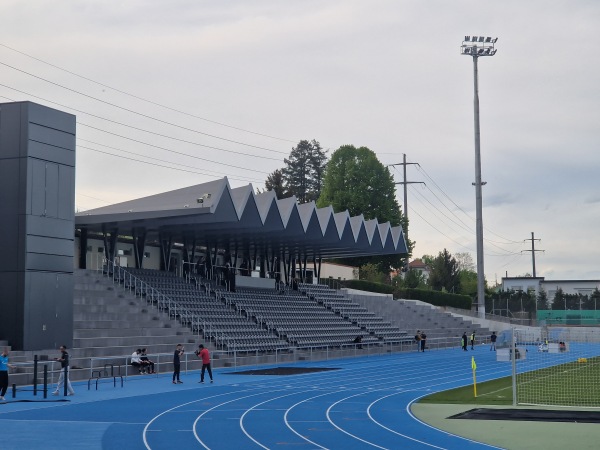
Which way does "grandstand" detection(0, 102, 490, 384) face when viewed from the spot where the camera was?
facing the viewer and to the right of the viewer

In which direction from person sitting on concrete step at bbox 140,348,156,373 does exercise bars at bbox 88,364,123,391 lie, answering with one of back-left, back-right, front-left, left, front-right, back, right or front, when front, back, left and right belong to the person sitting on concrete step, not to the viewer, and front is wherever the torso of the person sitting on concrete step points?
right

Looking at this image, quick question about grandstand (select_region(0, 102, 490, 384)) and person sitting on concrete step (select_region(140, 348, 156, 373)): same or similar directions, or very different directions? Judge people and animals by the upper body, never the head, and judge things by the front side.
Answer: same or similar directions

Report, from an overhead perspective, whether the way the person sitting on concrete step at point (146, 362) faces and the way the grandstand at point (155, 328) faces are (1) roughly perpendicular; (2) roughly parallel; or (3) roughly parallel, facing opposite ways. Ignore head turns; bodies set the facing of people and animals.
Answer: roughly parallel
